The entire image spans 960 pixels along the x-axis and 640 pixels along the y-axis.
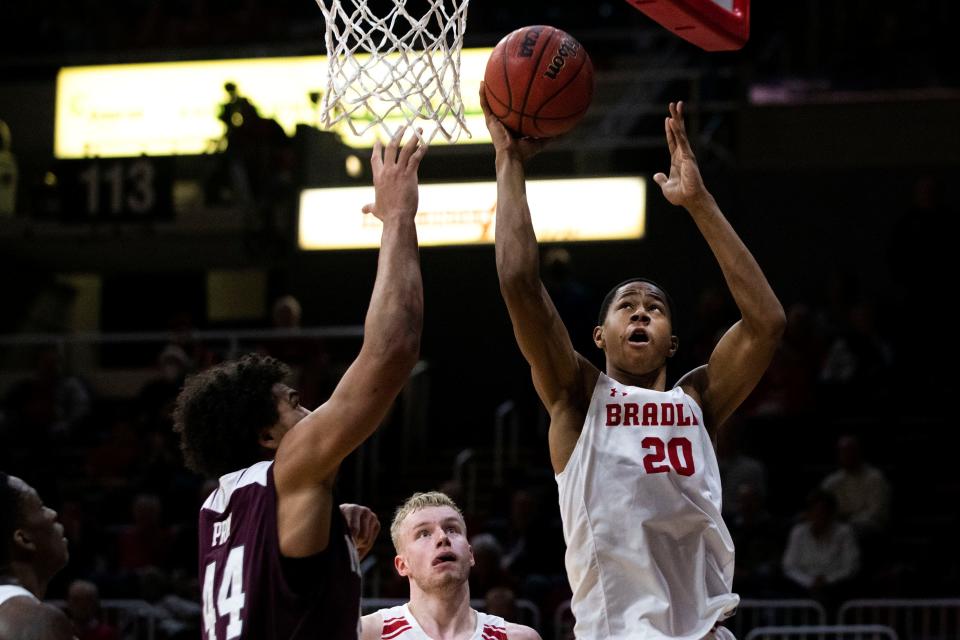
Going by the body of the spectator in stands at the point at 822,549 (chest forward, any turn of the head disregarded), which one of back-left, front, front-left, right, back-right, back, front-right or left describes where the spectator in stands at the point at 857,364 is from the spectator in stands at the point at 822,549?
back

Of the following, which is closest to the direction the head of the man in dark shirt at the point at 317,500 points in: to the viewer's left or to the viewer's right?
to the viewer's right

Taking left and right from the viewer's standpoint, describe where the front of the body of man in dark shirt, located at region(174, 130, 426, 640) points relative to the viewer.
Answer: facing away from the viewer and to the right of the viewer

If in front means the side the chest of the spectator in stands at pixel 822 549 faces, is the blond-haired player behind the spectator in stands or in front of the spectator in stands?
in front

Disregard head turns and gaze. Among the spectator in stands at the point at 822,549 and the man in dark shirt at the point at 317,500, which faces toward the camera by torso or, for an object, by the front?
the spectator in stands

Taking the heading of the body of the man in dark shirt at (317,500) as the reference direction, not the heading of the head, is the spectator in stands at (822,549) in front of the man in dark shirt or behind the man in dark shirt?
in front

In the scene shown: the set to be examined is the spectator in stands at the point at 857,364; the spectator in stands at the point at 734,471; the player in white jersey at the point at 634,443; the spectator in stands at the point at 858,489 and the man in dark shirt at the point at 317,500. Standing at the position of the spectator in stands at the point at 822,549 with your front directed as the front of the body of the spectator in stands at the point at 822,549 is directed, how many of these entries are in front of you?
2

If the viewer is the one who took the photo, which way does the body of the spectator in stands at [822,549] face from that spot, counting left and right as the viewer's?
facing the viewer

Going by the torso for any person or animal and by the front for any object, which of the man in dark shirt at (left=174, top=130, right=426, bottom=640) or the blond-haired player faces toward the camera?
the blond-haired player

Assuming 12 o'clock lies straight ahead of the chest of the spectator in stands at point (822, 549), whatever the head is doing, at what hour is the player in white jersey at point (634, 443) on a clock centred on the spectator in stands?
The player in white jersey is roughly at 12 o'clock from the spectator in stands.

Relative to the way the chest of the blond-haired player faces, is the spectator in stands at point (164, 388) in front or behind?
behind

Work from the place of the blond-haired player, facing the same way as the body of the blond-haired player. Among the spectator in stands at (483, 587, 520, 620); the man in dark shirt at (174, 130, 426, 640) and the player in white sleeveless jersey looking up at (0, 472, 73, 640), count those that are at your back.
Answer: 1

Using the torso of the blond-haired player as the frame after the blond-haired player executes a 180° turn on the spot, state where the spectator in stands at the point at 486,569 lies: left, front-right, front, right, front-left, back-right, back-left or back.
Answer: front

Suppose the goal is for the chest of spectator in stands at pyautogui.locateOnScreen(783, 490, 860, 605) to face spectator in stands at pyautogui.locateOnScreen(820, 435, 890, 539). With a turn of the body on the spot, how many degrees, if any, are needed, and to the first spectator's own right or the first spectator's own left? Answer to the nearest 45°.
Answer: approximately 180°

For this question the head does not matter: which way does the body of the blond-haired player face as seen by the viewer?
toward the camera

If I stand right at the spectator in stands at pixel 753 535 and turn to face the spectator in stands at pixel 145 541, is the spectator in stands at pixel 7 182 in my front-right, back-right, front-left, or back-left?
front-right

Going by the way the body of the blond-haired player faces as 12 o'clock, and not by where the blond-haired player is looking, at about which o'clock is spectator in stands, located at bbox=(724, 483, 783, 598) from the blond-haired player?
The spectator in stands is roughly at 7 o'clock from the blond-haired player.

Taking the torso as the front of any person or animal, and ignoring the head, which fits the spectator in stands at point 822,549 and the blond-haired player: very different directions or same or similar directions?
same or similar directions

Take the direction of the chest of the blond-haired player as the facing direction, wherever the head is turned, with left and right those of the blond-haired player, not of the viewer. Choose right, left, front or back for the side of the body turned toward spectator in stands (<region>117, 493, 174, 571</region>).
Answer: back

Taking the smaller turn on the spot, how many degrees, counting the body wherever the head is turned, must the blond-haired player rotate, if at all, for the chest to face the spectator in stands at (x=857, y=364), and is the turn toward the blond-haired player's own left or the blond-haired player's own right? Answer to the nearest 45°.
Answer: approximately 135° to the blond-haired player's own left
